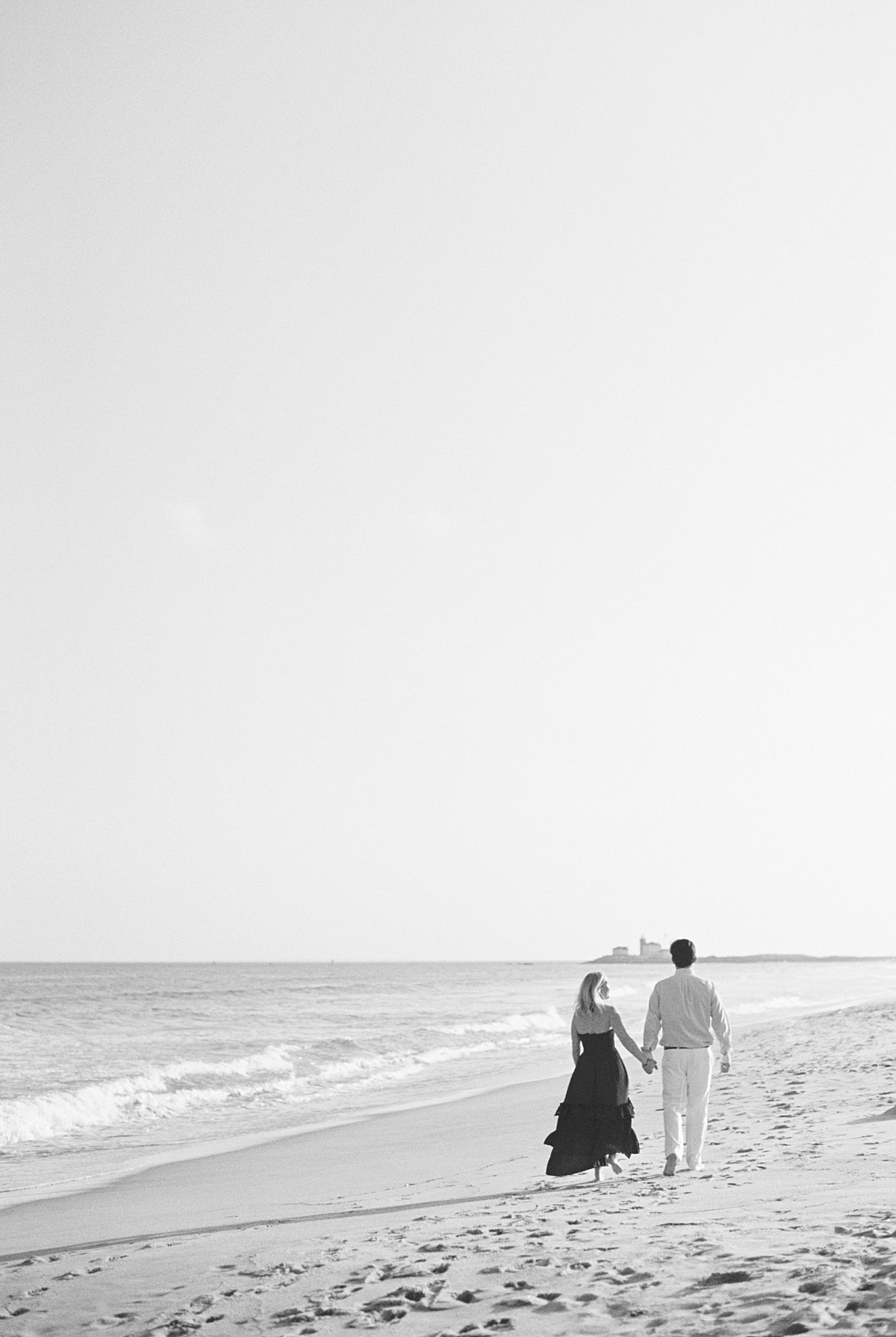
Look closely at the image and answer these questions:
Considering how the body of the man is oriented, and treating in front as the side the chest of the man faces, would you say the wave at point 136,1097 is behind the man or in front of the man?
in front

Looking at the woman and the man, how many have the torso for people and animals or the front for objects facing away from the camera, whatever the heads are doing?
2

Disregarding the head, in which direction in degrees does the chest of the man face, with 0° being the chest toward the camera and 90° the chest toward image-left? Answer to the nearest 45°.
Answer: approximately 180°

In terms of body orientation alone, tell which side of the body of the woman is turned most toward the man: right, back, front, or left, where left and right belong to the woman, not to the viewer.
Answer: right

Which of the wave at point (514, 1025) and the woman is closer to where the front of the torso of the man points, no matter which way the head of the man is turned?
the wave

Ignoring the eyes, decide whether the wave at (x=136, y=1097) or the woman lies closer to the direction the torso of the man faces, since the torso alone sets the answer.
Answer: the wave

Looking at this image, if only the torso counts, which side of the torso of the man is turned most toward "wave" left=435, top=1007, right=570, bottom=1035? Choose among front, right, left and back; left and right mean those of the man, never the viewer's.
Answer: front

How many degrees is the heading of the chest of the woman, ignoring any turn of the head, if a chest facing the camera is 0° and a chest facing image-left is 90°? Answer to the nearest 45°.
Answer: approximately 180°

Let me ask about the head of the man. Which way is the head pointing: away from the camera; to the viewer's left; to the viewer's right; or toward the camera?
away from the camera

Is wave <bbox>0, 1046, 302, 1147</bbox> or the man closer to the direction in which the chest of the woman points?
the wave

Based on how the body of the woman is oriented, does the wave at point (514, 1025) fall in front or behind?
in front

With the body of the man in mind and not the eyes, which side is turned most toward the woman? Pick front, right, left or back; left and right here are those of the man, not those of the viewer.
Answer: left
